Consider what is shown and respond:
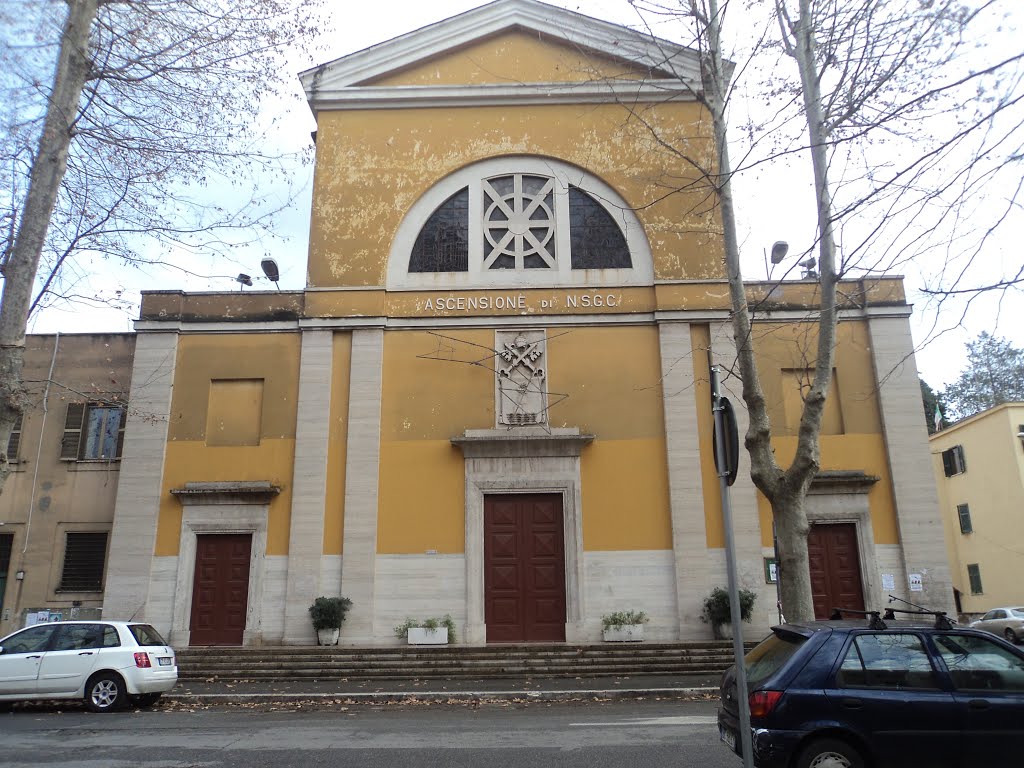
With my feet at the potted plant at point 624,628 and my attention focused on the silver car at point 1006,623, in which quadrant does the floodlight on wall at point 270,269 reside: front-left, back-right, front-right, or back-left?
back-left

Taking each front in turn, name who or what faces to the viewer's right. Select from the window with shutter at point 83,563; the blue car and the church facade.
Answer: the blue car

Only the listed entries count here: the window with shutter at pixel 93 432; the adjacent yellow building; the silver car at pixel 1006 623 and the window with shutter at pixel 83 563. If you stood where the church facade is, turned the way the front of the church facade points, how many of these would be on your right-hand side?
2

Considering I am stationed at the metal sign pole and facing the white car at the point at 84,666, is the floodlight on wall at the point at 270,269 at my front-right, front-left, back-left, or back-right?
front-right

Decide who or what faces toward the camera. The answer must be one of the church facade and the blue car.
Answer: the church facade

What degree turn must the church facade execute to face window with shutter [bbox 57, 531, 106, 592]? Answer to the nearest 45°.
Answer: approximately 90° to its right

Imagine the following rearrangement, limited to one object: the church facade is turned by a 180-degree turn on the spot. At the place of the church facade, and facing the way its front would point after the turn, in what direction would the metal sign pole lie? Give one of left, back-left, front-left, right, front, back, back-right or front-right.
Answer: back

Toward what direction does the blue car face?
to the viewer's right

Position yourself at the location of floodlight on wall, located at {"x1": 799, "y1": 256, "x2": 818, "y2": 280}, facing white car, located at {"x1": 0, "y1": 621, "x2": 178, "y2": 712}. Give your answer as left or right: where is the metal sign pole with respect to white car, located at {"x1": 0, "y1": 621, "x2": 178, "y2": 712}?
left

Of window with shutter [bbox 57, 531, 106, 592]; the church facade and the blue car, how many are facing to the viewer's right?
1

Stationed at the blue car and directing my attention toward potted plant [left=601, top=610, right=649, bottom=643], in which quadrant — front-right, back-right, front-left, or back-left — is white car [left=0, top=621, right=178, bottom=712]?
front-left

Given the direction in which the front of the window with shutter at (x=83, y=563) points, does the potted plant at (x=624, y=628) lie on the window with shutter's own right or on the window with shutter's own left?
on the window with shutter's own left

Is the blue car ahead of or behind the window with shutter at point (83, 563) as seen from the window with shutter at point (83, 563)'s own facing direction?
ahead

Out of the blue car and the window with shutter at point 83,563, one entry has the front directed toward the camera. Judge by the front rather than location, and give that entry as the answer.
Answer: the window with shutter

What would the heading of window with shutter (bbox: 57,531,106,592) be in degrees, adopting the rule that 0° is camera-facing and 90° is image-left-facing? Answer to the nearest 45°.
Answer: approximately 0°

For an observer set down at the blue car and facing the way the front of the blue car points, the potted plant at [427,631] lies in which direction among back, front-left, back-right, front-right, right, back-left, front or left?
back-left

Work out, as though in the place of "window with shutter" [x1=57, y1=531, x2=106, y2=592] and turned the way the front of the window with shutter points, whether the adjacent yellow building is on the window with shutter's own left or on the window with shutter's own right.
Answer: on the window with shutter's own left

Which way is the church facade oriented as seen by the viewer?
toward the camera

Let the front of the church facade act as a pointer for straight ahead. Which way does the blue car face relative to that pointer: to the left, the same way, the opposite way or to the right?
to the left
